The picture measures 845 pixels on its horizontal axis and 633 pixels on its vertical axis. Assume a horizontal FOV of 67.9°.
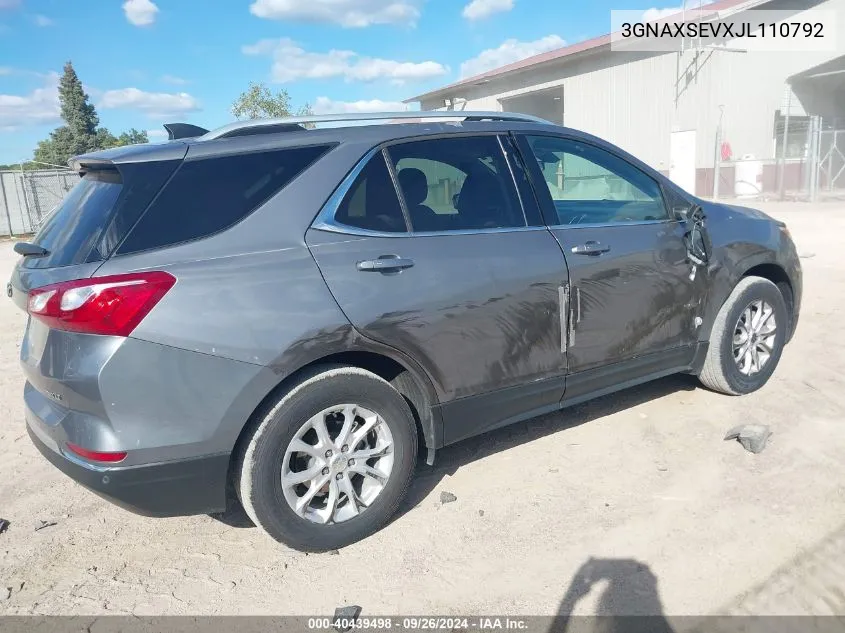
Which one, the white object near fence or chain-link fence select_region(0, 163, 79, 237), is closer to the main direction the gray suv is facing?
the white object near fence

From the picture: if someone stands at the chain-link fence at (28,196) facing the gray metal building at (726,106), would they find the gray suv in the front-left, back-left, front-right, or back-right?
front-right

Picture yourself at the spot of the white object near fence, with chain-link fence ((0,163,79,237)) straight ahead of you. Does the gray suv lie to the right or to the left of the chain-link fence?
left

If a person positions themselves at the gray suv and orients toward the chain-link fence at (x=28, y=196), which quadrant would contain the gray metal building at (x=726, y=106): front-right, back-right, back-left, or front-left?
front-right

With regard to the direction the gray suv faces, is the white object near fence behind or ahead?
ahead

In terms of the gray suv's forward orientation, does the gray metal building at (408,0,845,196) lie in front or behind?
in front

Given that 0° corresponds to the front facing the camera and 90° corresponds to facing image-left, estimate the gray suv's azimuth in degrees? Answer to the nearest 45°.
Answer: approximately 225°

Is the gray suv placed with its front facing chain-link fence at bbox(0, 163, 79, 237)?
no
